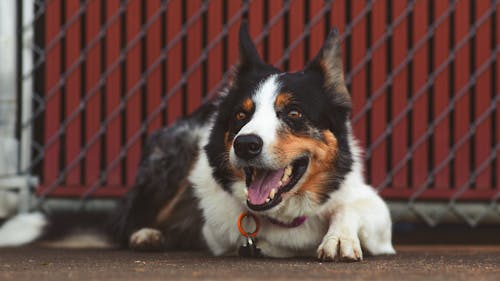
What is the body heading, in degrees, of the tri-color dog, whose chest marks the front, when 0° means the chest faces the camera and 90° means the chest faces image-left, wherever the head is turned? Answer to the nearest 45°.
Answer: approximately 315°
